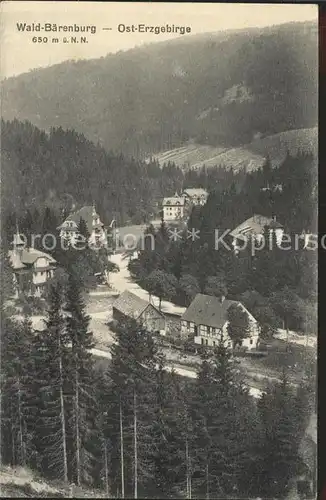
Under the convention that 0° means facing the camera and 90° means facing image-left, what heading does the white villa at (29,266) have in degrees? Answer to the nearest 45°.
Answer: approximately 315°

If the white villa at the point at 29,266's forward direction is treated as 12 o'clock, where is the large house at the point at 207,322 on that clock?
The large house is roughly at 11 o'clock from the white villa.

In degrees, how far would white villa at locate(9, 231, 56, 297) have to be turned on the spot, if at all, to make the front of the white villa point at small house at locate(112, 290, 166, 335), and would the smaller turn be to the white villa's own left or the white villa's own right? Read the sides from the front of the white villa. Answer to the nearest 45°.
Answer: approximately 45° to the white villa's own left
